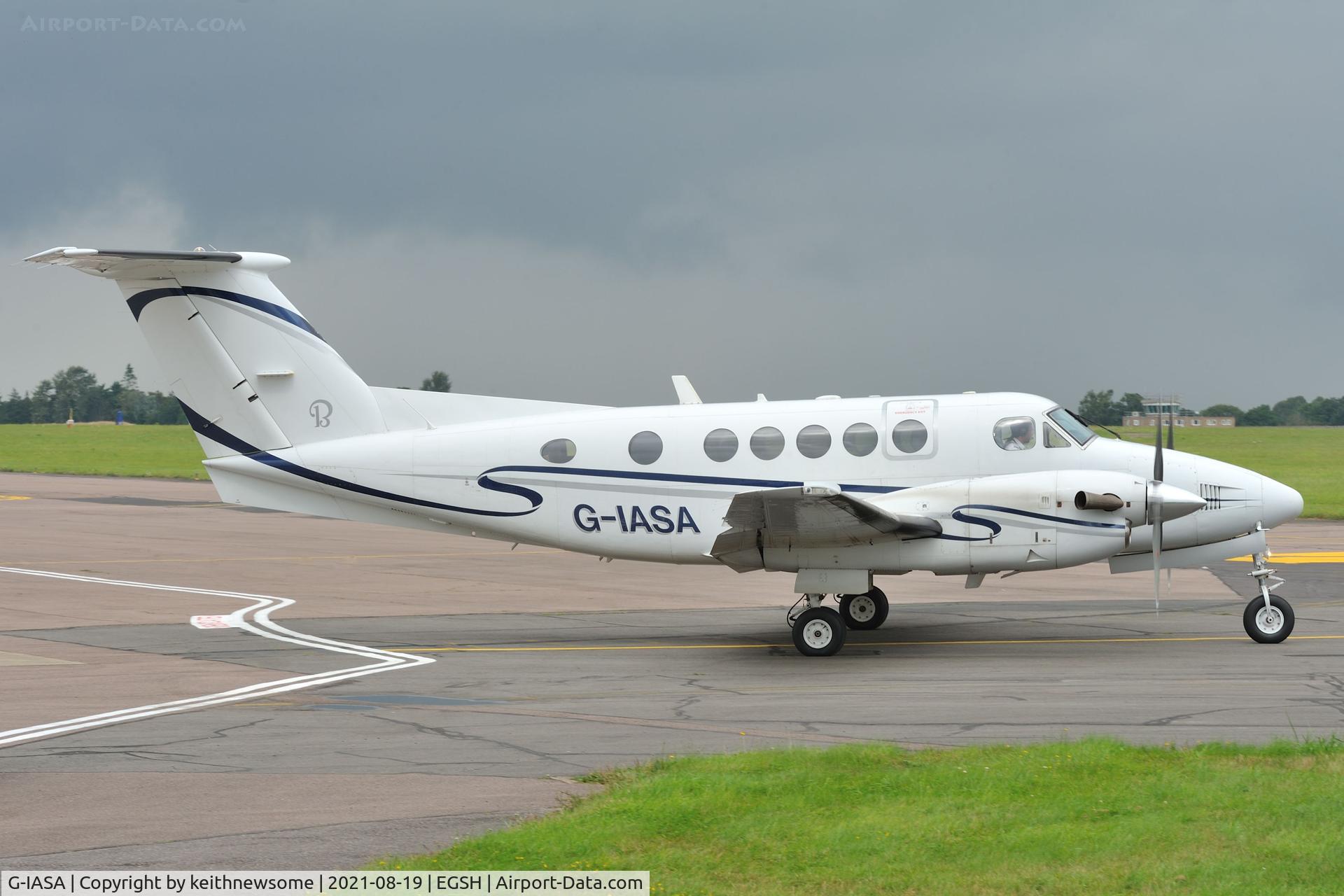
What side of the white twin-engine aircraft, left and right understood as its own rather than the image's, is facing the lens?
right
